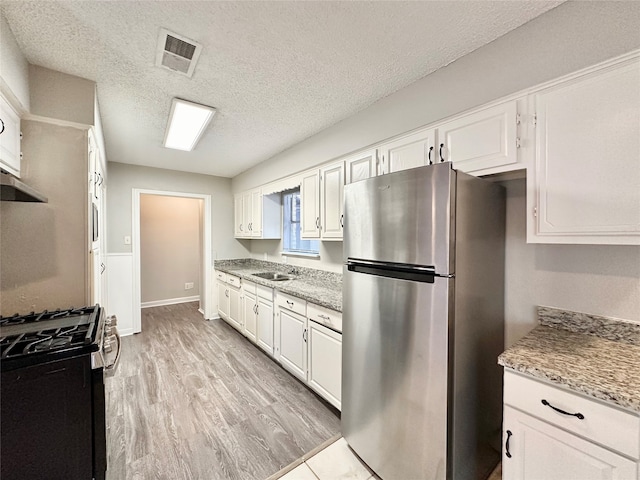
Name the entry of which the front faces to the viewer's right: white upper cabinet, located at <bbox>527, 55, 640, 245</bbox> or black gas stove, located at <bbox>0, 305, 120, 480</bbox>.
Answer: the black gas stove

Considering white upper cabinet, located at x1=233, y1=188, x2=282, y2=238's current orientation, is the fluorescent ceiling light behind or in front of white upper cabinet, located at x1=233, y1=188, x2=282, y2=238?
in front

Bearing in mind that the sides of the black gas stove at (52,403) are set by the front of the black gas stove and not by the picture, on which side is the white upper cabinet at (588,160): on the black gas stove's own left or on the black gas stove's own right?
on the black gas stove's own right

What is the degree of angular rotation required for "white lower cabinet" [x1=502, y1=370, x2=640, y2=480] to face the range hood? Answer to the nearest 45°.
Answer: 0° — it already faces it

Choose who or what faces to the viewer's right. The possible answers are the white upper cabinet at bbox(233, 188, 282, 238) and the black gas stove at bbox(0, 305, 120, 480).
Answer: the black gas stove

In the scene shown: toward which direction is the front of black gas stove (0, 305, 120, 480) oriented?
to the viewer's right

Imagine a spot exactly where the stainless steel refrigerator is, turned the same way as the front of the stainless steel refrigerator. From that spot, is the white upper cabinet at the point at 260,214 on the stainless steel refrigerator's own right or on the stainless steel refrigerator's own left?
on the stainless steel refrigerator's own right

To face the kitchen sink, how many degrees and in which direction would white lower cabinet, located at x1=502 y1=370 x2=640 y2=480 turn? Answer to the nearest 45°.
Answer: approximately 45° to its right
